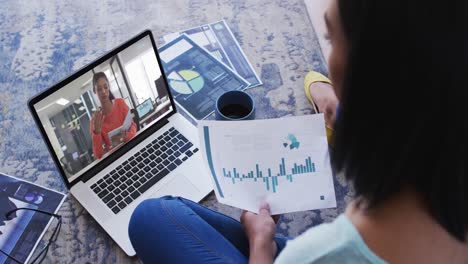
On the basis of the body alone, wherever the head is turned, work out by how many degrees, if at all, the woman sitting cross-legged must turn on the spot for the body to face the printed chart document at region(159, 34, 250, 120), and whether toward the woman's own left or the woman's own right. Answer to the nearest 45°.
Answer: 0° — they already face it

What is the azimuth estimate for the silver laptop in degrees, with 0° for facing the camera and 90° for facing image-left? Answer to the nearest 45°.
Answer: approximately 315°

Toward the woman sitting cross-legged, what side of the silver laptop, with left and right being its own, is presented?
front

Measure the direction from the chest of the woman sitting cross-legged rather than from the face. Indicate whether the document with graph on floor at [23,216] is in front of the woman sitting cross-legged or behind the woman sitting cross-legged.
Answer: in front

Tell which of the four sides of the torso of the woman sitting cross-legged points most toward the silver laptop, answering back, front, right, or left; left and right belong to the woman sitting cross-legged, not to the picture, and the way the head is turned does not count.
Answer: front

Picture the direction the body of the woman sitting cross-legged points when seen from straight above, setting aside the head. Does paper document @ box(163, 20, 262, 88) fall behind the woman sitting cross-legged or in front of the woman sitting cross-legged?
in front

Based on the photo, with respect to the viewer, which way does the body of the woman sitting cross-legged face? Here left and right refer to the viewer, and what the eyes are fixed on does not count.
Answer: facing away from the viewer and to the left of the viewer

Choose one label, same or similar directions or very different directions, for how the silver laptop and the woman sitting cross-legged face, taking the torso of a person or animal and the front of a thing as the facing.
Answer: very different directions

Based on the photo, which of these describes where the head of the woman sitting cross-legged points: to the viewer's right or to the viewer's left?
to the viewer's left
